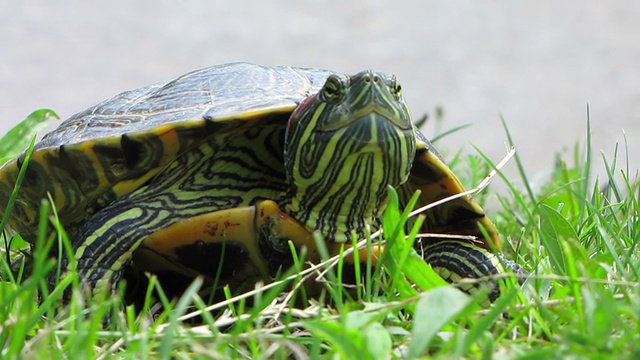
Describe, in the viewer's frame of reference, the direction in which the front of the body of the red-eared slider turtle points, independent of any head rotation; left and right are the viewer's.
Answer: facing the viewer and to the right of the viewer
